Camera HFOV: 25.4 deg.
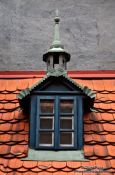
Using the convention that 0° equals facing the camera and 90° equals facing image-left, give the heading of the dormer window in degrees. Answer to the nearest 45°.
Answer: approximately 0°
